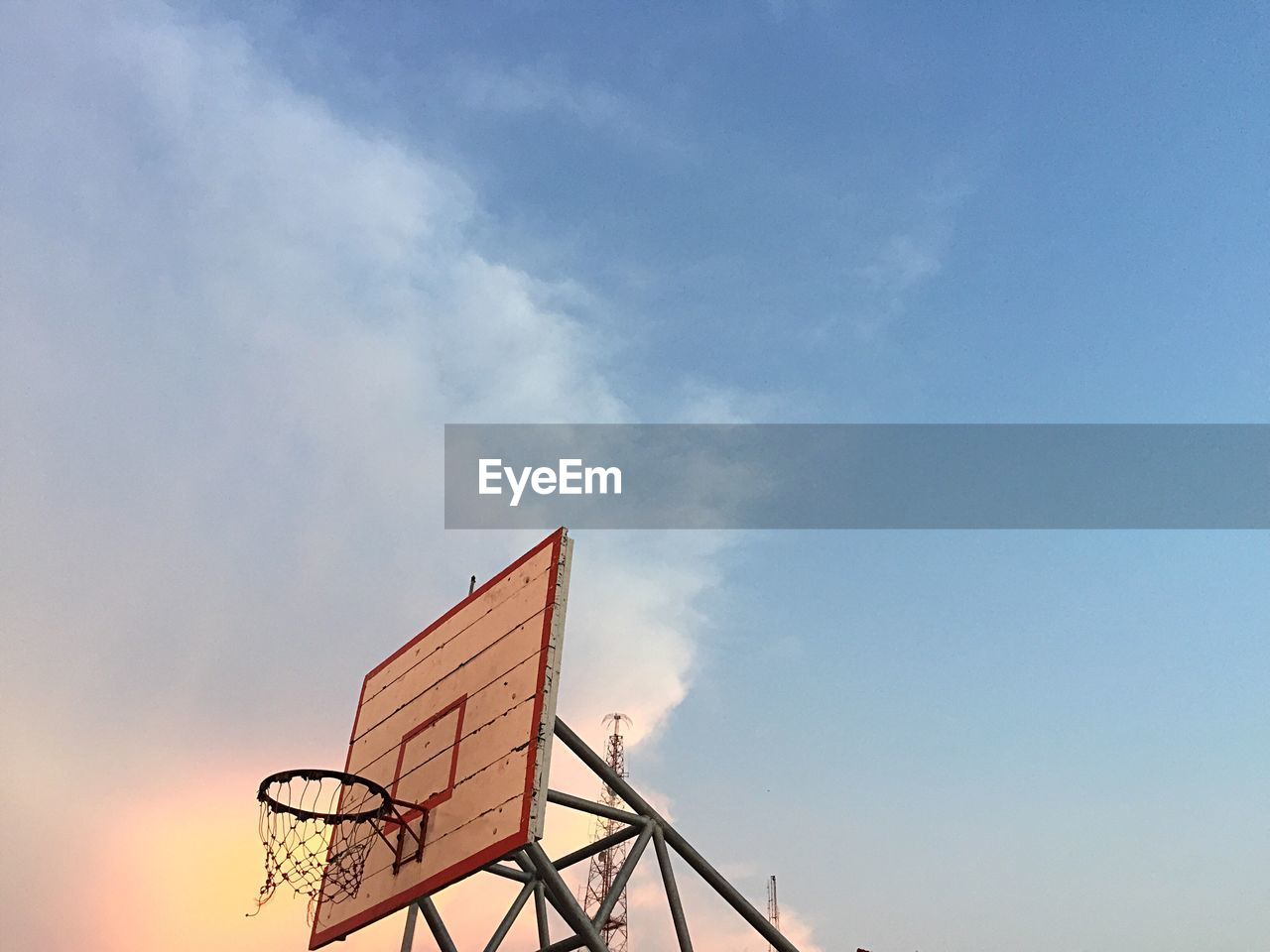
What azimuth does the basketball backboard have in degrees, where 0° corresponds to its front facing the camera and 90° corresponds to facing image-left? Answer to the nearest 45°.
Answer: approximately 45°
